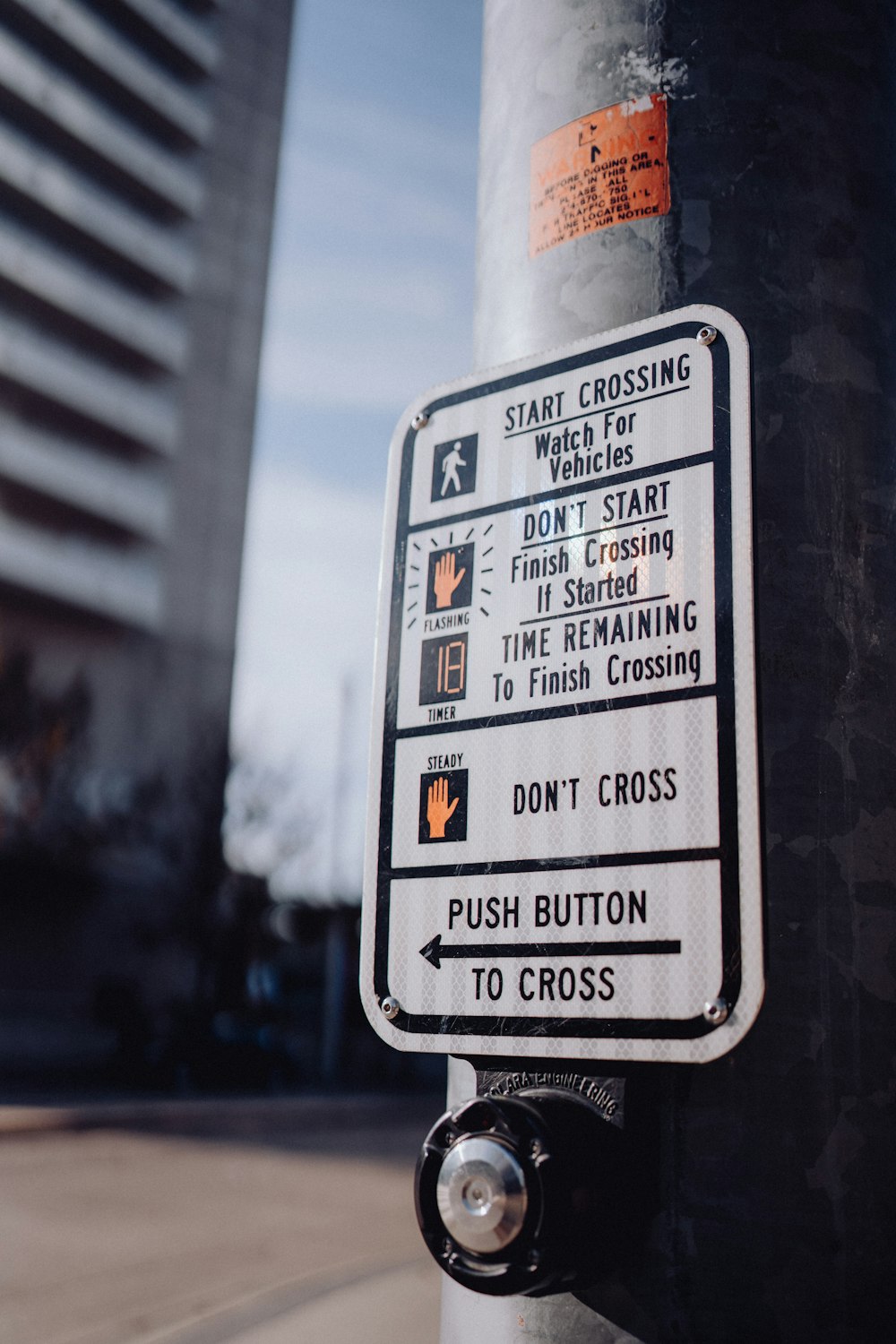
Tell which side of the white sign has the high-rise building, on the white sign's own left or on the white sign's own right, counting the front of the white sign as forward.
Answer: on the white sign's own right

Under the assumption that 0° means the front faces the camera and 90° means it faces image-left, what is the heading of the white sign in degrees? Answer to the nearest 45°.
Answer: approximately 45°
